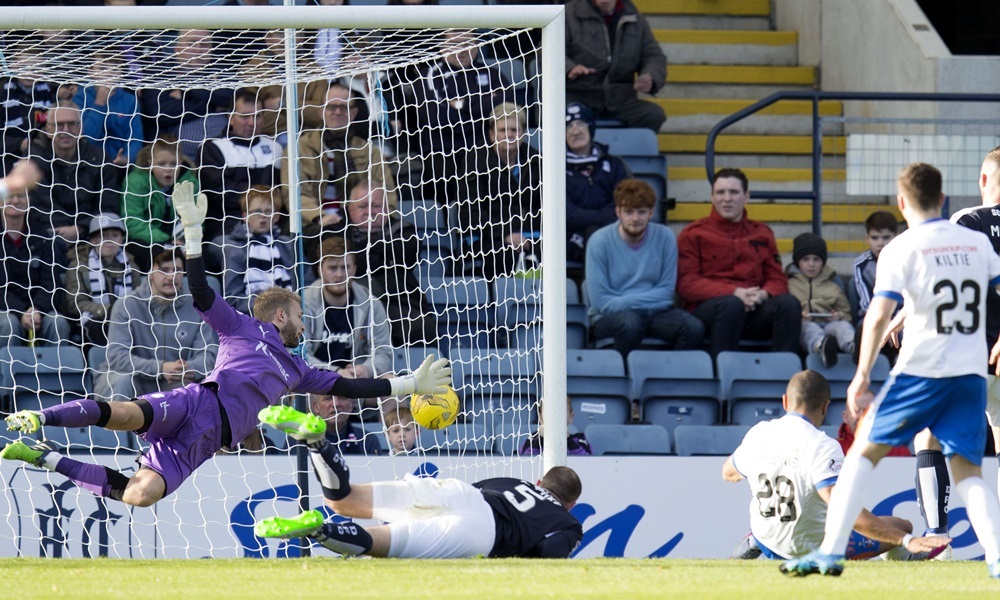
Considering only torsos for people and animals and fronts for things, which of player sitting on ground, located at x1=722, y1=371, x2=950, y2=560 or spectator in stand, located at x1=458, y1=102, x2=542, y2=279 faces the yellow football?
the spectator in stand

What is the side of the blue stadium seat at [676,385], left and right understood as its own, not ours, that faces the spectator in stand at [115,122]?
right

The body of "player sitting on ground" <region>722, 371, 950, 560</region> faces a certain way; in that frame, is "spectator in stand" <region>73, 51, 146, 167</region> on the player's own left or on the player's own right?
on the player's own left

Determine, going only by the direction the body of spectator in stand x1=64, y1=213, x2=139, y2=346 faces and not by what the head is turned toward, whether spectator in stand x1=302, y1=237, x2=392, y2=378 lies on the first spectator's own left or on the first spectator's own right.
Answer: on the first spectator's own left

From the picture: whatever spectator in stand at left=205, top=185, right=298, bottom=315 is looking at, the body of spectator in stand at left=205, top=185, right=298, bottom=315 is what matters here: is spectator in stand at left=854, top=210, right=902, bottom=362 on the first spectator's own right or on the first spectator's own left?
on the first spectator's own left

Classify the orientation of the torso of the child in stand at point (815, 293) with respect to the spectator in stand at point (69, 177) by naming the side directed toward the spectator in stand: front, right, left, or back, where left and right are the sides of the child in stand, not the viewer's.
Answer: right

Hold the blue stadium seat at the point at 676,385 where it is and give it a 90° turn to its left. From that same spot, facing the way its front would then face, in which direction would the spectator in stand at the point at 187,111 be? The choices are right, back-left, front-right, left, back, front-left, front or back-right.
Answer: back

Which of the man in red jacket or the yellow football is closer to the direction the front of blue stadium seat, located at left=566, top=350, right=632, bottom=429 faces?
the yellow football

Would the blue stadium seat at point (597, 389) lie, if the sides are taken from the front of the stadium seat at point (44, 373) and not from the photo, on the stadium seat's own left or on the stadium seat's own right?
on the stadium seat's own left

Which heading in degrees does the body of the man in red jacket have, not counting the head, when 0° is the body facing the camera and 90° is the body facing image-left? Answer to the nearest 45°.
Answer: approximately 0°

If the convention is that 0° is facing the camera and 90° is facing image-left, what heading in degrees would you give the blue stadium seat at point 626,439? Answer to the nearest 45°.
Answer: approximately 0°
